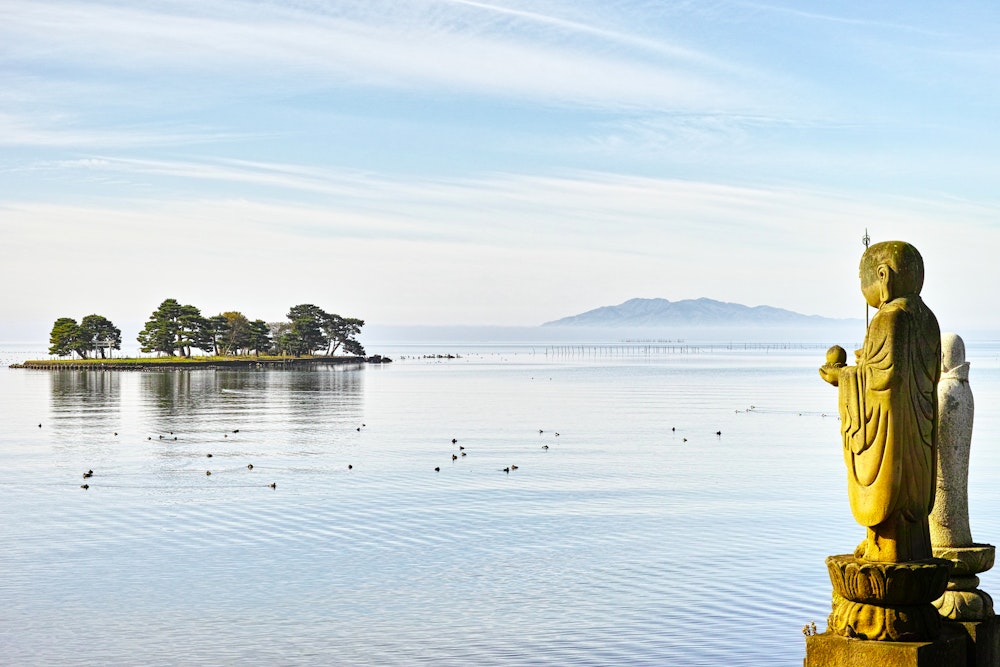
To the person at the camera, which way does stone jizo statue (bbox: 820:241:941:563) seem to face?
facing away from the viewer and to the left of the viewer

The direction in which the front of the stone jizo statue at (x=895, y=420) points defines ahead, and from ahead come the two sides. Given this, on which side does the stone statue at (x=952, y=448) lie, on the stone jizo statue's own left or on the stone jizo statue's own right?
on the stone jizo statue's own right
